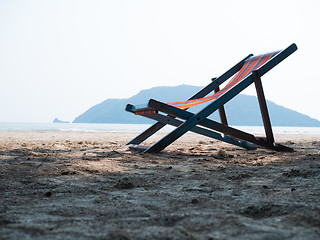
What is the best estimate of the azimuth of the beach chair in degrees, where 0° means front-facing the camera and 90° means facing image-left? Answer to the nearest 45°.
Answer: approximately 45°
